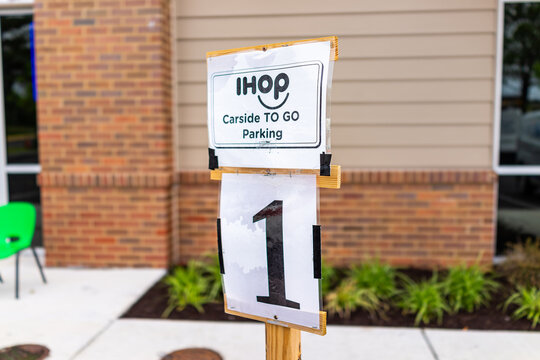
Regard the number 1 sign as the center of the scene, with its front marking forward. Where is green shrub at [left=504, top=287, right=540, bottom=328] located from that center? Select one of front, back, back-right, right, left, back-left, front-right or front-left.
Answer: back

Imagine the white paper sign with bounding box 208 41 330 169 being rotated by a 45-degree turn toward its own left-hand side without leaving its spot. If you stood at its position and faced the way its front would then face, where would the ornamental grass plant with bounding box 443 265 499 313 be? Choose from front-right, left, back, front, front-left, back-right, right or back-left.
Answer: back-left

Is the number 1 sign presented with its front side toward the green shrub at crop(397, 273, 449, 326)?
no

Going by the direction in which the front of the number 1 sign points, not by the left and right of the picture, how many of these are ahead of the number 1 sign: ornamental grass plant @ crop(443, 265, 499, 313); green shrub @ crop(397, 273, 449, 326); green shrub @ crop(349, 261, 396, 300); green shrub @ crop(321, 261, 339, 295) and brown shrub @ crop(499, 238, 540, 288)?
0

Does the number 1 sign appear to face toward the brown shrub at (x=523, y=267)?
no

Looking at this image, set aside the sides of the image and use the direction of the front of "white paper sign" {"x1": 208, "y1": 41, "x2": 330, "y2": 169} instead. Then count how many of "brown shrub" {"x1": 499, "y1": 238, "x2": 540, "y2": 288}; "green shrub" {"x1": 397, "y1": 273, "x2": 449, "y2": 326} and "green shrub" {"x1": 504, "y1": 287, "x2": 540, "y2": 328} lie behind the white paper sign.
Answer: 3

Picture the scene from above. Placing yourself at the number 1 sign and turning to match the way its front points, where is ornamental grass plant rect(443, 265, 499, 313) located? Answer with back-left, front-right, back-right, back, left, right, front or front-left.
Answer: back

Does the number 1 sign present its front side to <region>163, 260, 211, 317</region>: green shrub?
no

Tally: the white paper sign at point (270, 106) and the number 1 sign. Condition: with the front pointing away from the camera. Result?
0

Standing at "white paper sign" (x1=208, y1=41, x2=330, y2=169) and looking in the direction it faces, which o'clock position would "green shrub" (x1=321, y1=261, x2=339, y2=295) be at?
The green shrub is roughly at 5 o'clock from the white paper sign.

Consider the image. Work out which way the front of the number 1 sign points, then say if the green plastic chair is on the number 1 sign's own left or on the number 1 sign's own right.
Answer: on the number 1 sign's own right

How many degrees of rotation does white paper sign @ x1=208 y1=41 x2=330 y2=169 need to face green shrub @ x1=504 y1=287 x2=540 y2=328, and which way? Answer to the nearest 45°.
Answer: approximately 180°

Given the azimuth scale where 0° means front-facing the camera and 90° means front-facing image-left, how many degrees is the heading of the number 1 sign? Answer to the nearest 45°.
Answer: approximately 45°

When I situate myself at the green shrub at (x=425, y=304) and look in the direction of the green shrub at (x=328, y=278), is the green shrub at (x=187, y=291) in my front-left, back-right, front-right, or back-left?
front-left

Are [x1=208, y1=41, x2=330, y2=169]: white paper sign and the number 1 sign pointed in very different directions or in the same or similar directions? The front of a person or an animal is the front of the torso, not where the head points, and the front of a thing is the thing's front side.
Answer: same or similar directions
